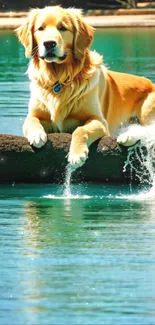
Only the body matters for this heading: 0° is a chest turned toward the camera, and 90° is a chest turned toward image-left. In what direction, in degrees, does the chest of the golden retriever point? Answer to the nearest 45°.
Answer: approximately 45°
